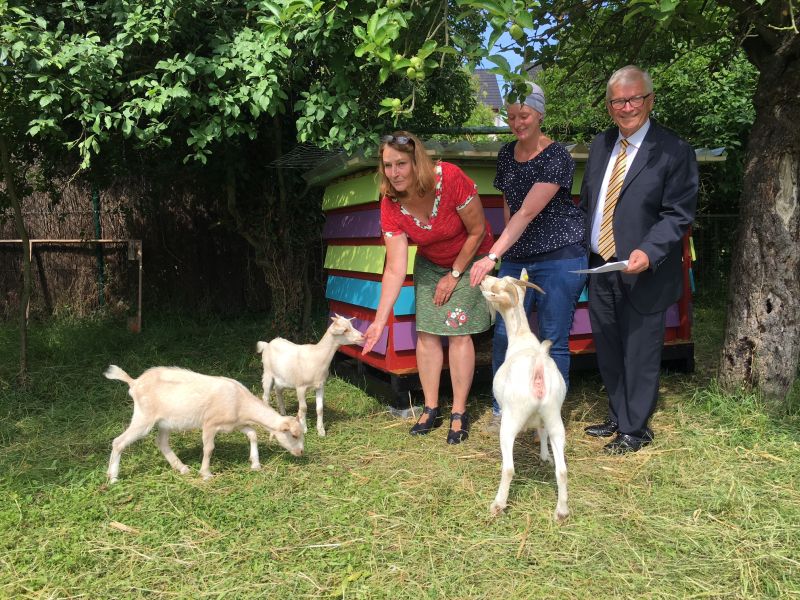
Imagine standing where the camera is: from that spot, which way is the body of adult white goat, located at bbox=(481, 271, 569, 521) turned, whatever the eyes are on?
away from the camera

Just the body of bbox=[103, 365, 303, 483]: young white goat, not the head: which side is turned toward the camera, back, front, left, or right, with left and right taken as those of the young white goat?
right

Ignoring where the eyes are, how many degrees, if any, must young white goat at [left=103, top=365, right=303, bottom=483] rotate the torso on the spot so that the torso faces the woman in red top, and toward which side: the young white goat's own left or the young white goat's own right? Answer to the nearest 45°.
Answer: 0° — it already faces them

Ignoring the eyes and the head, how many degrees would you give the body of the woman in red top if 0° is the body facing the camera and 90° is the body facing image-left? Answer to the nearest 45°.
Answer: approximately 45°

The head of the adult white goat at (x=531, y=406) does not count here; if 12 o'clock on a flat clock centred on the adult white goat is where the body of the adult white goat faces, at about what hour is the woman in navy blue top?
The woman in navy blue top is roughly at 12 o'clock from the adult white goat.

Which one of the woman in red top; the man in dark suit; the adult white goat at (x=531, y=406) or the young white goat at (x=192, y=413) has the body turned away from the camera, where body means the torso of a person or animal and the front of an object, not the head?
the adult white goat at (x=531, y=406)

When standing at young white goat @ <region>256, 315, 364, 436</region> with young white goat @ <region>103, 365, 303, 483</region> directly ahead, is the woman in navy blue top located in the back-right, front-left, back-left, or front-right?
back-left

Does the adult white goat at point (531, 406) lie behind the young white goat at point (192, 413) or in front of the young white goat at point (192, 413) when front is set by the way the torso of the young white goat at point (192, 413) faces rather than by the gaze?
in front

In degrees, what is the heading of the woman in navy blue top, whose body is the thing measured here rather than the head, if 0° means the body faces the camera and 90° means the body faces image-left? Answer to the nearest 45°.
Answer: approximately 45°

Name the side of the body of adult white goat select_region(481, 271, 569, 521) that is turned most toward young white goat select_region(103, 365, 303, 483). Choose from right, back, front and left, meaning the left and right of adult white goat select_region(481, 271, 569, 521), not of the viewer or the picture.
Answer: left

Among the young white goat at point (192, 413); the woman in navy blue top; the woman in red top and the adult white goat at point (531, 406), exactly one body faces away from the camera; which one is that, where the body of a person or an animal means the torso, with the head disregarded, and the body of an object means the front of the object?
the adult white goat at point (531, 406)

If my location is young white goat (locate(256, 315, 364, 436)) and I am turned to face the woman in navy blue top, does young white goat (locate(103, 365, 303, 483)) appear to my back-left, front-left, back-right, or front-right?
back-right

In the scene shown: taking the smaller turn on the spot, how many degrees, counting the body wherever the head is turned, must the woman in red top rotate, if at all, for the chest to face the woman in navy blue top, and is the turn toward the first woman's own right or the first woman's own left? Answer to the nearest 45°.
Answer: approximately 135° to the first woman's own left

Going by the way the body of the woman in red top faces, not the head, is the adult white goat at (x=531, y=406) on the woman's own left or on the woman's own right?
on the woman's own left
